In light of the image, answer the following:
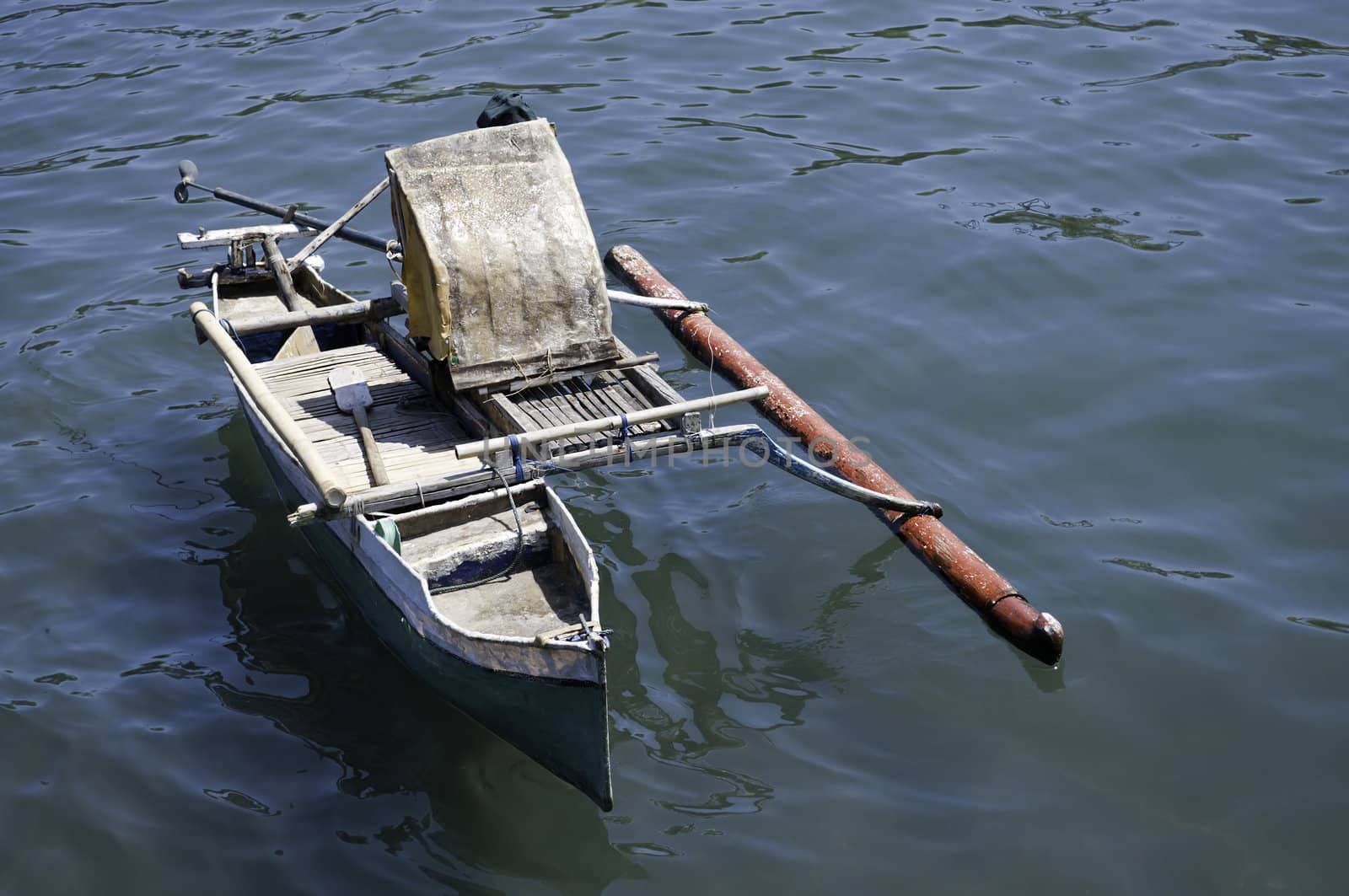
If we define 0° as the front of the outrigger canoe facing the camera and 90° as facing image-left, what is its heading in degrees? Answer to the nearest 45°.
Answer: approximately 315°
